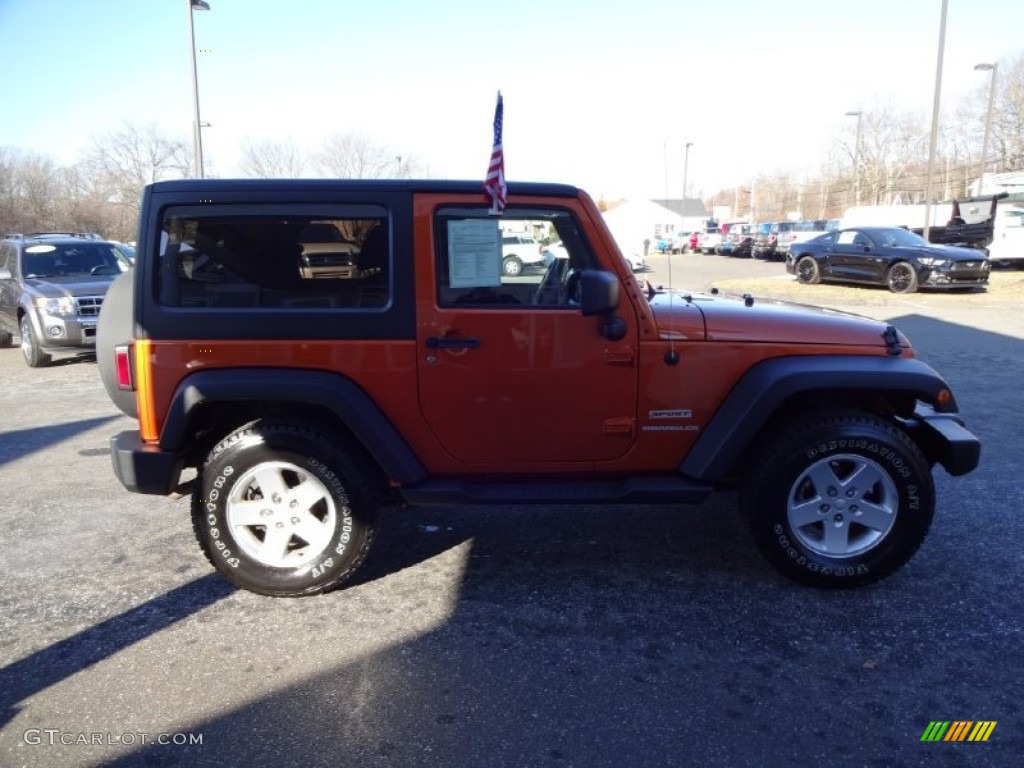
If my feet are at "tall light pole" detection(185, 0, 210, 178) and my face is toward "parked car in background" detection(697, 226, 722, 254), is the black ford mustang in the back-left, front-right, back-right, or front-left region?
front-right

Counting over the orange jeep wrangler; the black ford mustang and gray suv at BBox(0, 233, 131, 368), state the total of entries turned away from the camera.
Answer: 0

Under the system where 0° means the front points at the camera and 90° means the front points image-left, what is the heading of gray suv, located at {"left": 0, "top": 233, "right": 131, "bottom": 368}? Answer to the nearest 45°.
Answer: approximately 315°

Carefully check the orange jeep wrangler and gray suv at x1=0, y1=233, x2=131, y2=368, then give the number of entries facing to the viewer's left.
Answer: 0

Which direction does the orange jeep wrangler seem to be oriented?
to the viewer's right

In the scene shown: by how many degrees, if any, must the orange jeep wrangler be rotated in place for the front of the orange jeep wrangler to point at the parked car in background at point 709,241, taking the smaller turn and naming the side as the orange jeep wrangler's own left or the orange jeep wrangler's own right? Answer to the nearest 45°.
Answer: approximately 90° to the orange jeep wrangler's own left

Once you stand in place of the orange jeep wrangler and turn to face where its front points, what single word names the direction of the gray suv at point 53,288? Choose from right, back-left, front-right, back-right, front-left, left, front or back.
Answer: back-left

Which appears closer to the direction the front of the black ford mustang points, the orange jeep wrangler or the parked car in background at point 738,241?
the orange jeep wrangler

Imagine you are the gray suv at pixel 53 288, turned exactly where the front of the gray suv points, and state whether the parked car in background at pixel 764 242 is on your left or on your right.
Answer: on your left

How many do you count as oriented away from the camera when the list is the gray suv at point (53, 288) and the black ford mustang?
0

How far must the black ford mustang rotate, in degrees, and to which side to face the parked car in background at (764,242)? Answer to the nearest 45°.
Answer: approximately 135° to its left

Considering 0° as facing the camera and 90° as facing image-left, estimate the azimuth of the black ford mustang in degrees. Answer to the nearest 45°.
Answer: approximately 315°
